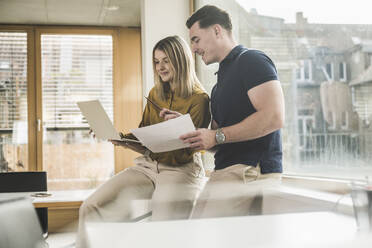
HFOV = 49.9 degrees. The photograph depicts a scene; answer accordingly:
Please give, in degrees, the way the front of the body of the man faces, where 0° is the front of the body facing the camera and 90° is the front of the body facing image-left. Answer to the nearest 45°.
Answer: approximately 90°

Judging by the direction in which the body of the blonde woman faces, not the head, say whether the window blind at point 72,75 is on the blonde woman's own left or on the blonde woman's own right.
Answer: on the blonde woman's own right

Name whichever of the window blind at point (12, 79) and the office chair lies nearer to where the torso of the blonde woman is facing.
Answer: the office chair

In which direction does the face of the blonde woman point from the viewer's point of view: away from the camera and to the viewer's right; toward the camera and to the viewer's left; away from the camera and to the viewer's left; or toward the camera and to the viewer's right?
toward the camera and to the viewer's left

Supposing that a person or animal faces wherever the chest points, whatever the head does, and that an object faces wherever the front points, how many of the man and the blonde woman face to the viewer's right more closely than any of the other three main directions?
0

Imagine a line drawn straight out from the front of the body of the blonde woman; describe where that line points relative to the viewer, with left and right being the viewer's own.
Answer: facing the viewer and to the left of the viewer

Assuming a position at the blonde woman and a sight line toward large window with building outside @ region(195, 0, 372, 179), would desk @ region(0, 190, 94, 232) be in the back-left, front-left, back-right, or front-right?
back-left

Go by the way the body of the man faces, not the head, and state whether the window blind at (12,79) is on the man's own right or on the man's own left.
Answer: on the man's own right

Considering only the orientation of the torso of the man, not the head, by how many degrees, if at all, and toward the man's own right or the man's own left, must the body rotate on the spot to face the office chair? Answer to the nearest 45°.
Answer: approximately 45° to the man's own left
